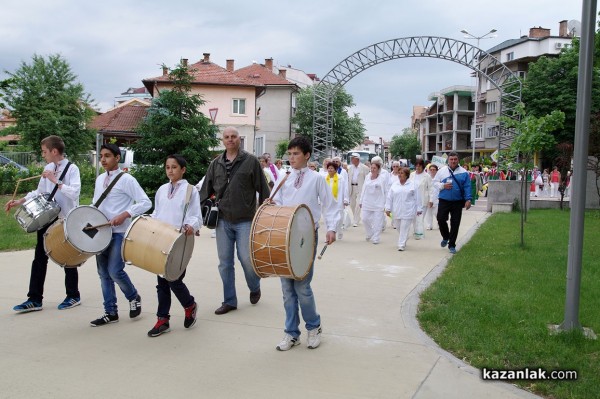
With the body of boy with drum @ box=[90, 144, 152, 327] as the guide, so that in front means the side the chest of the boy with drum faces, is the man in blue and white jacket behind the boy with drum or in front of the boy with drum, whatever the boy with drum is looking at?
behind

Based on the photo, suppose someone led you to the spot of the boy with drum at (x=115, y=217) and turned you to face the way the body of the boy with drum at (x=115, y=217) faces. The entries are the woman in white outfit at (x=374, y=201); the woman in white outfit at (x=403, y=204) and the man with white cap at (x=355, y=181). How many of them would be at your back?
3

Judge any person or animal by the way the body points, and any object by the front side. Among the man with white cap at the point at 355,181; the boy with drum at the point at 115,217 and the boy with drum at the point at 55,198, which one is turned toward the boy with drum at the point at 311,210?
the man with white cap

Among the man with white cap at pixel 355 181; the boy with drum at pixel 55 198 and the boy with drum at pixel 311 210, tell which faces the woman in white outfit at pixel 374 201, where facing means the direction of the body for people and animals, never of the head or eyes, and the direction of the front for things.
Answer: the man with white cap

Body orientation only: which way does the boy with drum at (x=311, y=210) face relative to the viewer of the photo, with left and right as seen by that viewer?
facing the viewer and to the left of the viewer

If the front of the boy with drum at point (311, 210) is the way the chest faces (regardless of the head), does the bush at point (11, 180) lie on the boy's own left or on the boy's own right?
on the boy's own right

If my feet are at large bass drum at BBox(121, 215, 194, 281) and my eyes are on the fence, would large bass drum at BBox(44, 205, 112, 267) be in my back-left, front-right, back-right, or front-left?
front-left

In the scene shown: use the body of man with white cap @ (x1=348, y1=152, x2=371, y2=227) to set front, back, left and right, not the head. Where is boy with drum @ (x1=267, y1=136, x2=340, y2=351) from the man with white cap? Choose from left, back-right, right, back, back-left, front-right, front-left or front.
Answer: front

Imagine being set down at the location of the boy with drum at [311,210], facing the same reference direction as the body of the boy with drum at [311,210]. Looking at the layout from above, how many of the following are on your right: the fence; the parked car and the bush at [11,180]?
3

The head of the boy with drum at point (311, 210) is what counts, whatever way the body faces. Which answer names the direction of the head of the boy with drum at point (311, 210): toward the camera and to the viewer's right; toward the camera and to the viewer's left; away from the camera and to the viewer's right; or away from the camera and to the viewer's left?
toward the camera and to the viewer's left

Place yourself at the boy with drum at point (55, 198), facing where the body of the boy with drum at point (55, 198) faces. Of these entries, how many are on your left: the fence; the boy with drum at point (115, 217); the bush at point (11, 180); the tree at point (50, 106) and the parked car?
1

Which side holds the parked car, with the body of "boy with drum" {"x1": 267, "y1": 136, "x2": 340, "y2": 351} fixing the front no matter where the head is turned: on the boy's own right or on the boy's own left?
on the boy's own right

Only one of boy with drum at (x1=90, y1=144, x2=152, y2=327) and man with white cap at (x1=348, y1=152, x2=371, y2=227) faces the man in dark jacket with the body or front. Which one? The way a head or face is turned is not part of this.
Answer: the man with white cap

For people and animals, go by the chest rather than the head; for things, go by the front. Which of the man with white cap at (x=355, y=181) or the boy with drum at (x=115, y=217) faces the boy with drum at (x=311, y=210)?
the man with white cap

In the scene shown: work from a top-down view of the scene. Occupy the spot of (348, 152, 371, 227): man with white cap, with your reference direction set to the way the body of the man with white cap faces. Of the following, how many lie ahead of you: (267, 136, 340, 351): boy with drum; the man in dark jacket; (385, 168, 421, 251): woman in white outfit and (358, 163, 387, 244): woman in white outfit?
4

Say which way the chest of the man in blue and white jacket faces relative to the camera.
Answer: toward the camera

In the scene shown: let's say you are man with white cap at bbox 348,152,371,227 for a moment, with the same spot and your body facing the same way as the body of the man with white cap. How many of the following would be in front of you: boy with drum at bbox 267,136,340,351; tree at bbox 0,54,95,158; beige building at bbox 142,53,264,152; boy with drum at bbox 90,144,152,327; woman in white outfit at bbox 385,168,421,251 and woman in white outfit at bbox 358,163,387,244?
4
